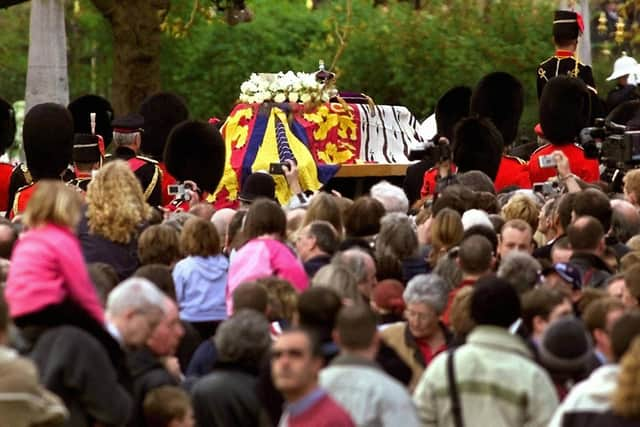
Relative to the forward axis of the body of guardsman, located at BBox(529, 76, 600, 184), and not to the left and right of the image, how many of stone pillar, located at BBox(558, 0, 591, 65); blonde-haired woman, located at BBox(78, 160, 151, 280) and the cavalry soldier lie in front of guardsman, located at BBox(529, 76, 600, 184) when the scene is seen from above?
2

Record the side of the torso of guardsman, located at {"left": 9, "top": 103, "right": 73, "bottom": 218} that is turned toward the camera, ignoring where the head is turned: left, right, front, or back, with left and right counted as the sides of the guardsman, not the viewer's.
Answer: back

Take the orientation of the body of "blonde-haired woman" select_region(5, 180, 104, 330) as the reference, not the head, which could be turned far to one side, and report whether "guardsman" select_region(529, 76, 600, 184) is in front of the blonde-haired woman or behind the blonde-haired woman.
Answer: in front

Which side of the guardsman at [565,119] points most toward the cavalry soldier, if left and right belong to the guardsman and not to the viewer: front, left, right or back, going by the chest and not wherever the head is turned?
front

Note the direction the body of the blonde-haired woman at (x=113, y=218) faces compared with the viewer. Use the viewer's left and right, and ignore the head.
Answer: facing away from the viewer

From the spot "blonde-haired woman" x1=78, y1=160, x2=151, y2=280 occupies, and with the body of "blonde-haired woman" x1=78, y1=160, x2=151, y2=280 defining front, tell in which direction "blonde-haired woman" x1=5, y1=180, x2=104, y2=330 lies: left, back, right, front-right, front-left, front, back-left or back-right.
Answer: back

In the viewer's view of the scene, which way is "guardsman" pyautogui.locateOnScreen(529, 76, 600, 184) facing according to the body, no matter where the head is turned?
away from the camera

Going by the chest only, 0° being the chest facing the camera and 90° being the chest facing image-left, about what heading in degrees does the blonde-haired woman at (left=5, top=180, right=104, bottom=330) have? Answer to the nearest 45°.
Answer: approximately 225°

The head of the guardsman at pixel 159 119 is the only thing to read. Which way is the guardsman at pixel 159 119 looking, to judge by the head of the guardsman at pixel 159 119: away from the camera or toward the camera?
away from the camera

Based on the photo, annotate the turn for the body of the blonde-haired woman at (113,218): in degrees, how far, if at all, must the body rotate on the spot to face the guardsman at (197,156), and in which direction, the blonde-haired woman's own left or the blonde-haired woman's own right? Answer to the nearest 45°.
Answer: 0° — they already face them

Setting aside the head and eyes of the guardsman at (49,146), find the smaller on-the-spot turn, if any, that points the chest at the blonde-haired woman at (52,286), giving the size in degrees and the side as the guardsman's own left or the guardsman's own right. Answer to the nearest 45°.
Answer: approximately 180°
